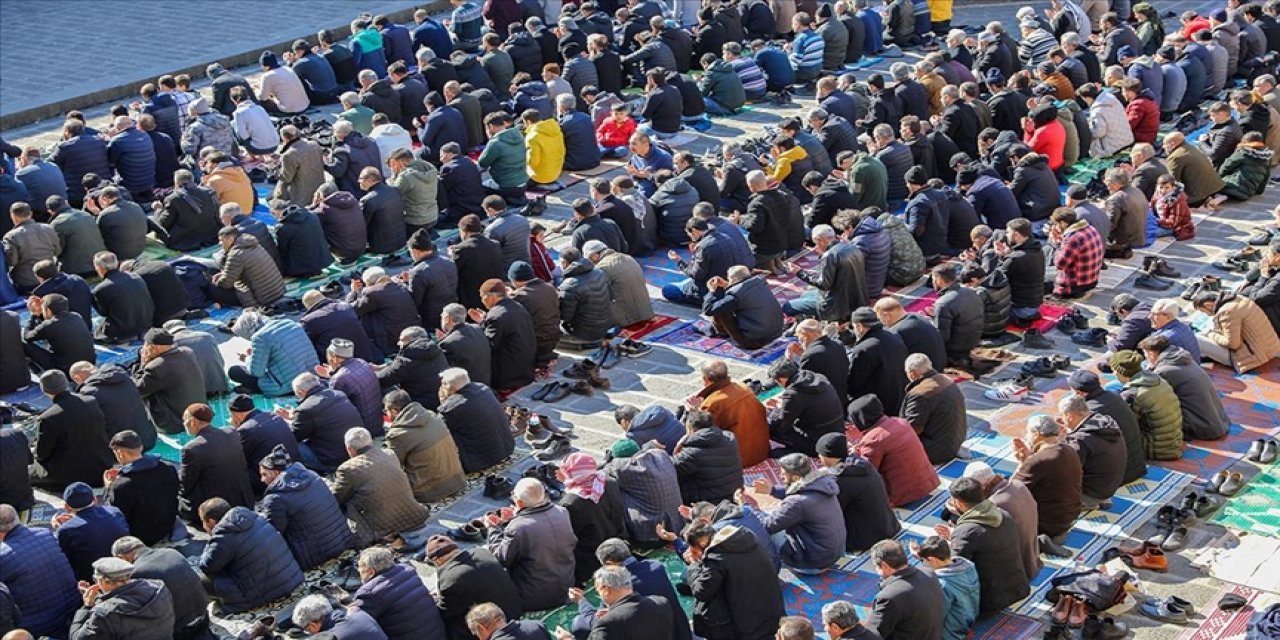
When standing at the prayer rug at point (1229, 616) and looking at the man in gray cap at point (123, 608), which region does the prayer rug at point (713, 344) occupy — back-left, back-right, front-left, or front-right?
front-right

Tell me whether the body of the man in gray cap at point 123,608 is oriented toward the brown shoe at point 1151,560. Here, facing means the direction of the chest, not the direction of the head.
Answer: no

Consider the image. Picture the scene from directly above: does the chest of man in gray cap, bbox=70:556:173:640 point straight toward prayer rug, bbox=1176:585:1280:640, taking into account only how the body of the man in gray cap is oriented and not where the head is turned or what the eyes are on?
no

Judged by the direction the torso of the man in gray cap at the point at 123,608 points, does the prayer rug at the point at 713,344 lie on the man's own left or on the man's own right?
on the man's own right

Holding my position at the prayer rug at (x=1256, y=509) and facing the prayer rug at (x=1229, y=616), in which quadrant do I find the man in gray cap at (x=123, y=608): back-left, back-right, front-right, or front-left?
front-right

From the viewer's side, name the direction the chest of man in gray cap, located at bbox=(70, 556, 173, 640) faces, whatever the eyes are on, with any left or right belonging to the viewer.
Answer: facing away from the viewer and to the left of the viewer
